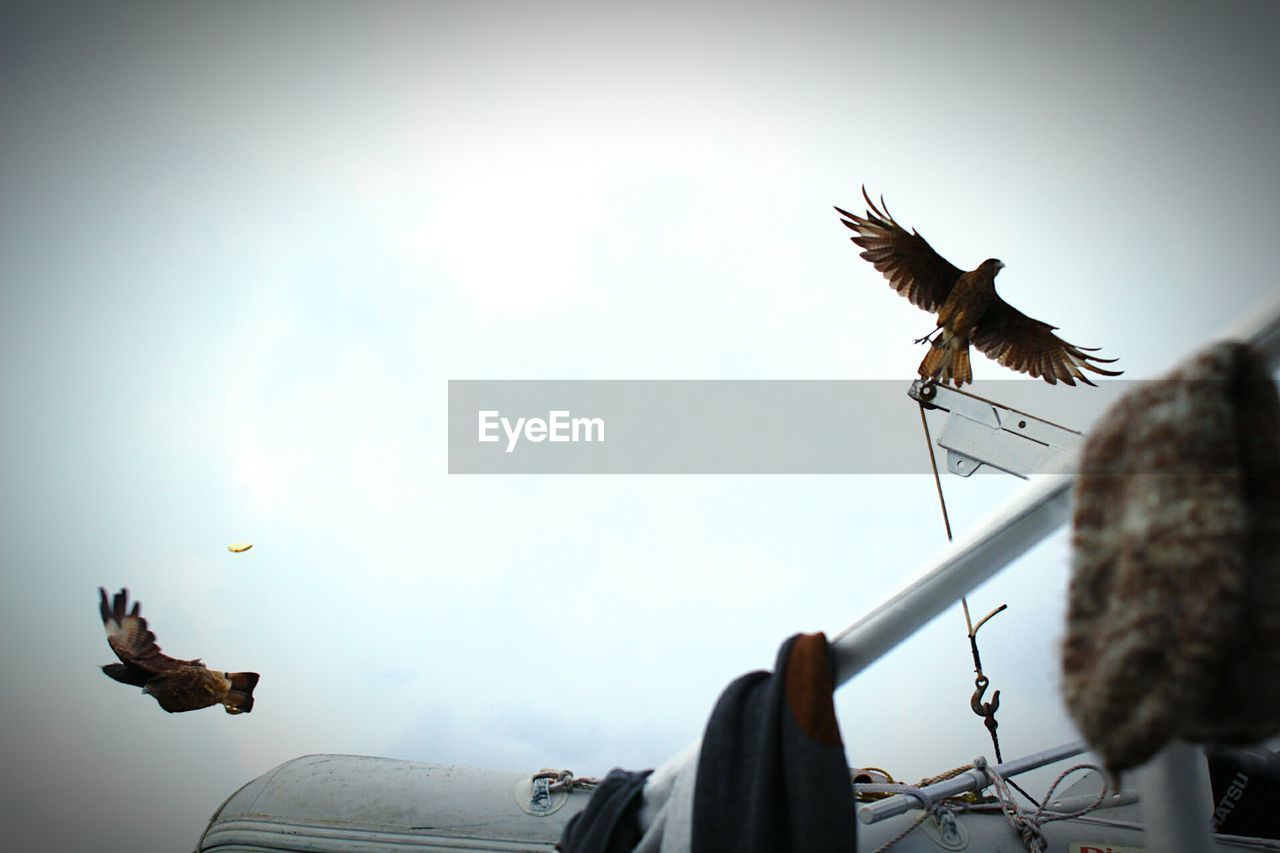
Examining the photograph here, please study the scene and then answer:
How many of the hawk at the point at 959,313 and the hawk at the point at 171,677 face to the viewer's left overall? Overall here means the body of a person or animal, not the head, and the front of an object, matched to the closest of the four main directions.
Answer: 1

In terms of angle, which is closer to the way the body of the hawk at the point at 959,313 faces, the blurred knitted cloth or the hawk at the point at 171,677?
the blurred knitted cloth

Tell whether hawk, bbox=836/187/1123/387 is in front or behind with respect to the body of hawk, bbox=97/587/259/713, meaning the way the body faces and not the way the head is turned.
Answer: behind

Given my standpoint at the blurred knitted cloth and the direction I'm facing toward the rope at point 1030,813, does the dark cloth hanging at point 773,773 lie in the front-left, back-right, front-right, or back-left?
front-left

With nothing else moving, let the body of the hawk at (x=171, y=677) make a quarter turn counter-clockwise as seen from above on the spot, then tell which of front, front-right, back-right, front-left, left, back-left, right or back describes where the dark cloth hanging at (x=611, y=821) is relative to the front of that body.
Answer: front

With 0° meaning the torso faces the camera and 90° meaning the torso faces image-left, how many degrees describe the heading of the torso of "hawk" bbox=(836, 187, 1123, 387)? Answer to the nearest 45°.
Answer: approximately 315°

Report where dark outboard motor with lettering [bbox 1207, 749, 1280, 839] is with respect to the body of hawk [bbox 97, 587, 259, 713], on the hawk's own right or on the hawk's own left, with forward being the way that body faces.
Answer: on the hawk's own left

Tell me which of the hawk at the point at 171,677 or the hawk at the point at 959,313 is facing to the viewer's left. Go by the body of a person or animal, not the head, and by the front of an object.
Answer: the hawk at the point at 171,677

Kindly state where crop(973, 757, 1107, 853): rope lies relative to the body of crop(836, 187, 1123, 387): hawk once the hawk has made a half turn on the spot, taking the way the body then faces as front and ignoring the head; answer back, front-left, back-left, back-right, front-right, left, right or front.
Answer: back-left

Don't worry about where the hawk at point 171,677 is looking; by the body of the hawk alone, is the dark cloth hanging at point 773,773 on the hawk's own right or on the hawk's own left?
on the hawk's own left

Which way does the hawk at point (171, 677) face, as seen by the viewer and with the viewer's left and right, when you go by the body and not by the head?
facing to the left of the viewer

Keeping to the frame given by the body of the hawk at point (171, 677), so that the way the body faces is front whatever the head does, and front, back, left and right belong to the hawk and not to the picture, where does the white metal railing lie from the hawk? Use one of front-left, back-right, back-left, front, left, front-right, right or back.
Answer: left
